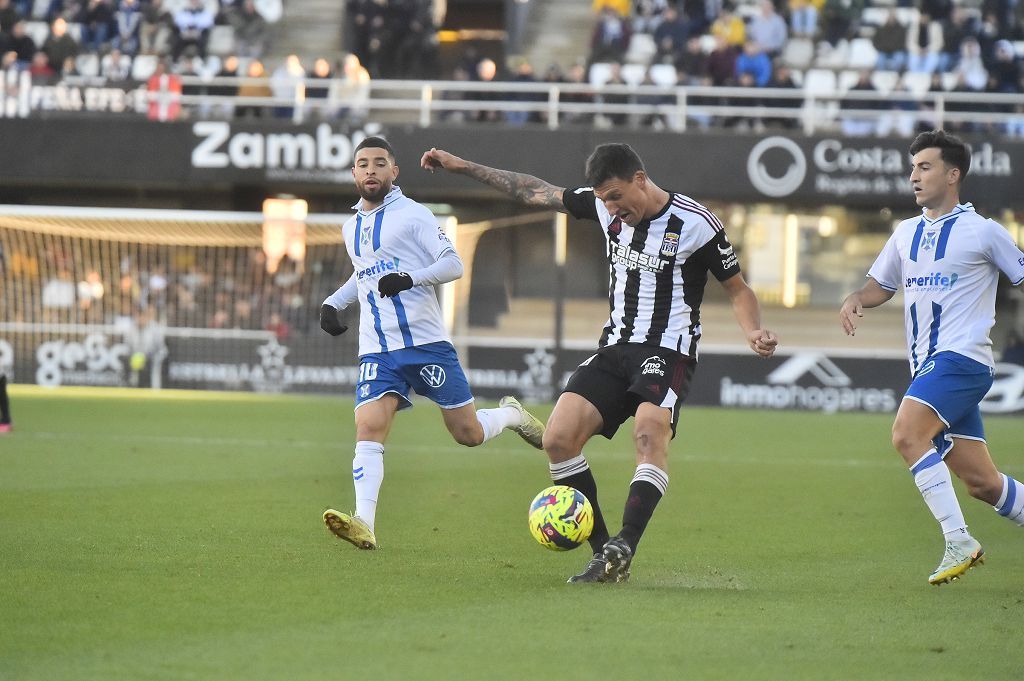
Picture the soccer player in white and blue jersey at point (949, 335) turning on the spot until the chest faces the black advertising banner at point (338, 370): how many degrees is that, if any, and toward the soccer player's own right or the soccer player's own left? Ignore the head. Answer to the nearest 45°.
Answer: approximately 90° to the soccer player's own right

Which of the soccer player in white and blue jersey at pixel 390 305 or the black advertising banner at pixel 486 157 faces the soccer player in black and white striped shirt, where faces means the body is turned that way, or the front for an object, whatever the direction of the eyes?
the black advertising banner

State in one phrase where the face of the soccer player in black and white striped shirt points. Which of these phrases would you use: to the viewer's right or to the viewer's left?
to the viewer's left

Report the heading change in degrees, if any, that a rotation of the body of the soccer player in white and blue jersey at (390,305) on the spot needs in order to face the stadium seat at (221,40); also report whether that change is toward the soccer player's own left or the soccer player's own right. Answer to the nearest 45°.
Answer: approximately 135° to the soccer player's own right

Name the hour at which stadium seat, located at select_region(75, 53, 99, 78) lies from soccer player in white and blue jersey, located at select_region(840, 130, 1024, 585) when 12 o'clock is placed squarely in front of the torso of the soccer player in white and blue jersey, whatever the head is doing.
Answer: The stadium seat is roughly at 3 o'clock from the soccer player in white and blue jersey.

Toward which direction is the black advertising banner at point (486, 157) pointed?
toward the camera

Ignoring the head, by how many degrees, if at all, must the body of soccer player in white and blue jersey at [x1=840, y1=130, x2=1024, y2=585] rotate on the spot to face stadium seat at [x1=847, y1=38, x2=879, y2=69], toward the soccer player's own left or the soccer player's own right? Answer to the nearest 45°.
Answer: approximately 135° to the soccer player's own right

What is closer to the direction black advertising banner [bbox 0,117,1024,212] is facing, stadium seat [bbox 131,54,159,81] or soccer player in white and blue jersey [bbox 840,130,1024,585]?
the soccer player in white and blue jersey

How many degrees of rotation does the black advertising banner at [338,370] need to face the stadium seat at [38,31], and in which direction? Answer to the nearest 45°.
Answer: approximately 135° to its right

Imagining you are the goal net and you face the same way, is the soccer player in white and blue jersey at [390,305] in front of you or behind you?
in front

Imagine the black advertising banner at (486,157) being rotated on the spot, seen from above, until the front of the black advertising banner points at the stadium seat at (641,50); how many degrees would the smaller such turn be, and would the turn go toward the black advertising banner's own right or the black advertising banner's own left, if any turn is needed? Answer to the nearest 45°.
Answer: approximately 135° to the black advertising banner's own left

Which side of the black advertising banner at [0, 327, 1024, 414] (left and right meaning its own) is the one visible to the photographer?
front

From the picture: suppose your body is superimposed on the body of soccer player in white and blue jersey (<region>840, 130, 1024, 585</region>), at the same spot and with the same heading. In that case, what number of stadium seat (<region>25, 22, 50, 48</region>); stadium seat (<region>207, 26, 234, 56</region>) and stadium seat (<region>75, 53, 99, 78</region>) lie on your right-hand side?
3

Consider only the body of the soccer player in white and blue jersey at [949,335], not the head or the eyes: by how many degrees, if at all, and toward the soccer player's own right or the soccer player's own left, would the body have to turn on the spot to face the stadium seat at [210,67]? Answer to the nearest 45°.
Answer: approximately 90° to the soccer player's own right
